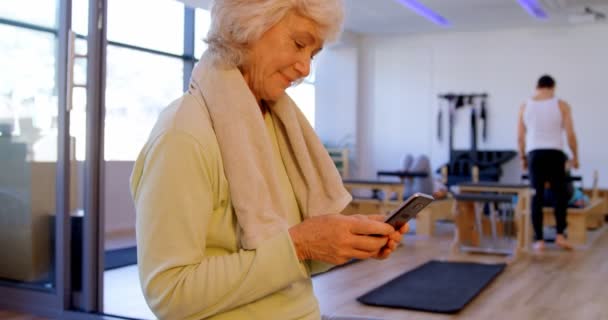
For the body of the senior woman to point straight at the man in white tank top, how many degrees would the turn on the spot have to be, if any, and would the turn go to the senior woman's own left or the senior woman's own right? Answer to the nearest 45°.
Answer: approximately 90° to the senior woman's own left

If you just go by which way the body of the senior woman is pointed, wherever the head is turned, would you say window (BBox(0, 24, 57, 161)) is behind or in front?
behind

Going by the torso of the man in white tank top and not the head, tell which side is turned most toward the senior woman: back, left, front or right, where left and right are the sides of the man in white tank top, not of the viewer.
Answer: back

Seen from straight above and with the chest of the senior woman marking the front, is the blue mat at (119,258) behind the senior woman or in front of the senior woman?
behind

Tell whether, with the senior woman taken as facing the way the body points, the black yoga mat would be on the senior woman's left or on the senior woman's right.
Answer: on the senior woman's left

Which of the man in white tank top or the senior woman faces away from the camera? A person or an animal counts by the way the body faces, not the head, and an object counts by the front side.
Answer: the man in white tank top

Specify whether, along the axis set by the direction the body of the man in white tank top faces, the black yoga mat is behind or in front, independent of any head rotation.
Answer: behind

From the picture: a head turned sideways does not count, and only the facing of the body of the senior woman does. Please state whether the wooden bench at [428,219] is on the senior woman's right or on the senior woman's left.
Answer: on the senior woman's left

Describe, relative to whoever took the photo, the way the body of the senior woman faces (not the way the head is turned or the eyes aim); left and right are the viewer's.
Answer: facing the viewer and to the right of the viewer

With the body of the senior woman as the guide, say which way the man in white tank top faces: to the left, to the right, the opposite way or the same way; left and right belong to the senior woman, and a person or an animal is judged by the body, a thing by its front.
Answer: to the left

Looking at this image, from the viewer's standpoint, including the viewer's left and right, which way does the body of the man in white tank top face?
facing away from the viewer
